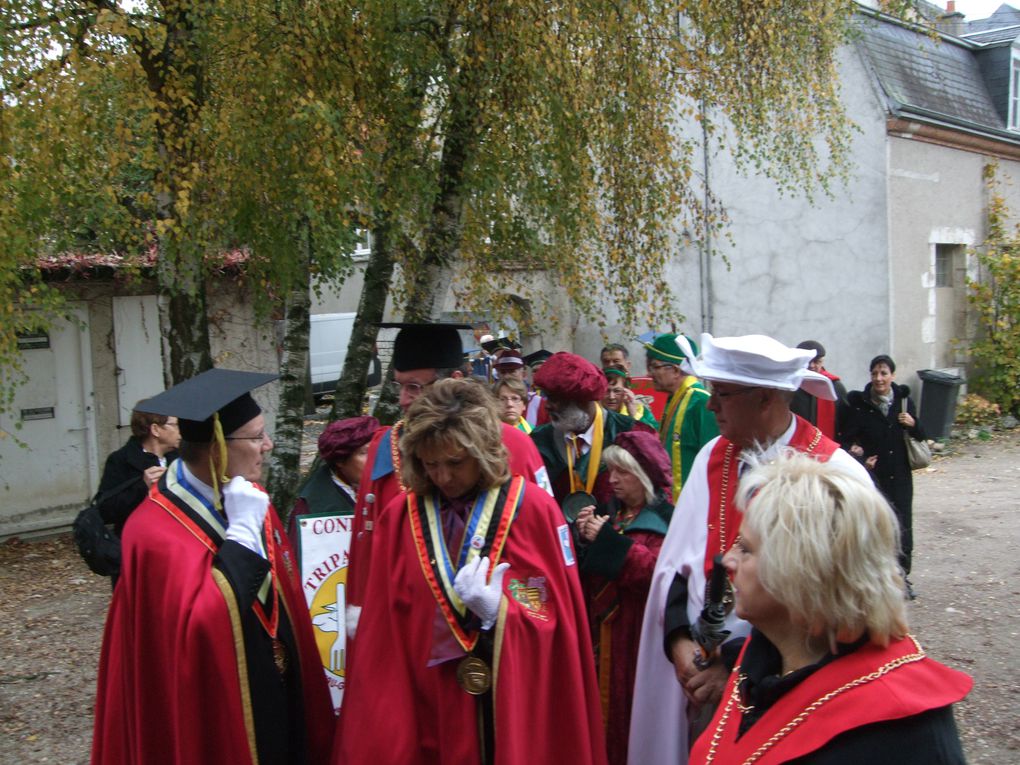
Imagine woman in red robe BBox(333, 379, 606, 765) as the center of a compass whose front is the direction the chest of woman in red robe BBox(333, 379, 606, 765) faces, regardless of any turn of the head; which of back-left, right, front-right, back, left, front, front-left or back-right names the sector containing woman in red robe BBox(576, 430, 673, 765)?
back-left

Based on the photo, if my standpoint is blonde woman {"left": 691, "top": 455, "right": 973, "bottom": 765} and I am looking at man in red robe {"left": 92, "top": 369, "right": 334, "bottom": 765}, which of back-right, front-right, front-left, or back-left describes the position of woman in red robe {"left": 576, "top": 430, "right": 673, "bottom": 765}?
front-right

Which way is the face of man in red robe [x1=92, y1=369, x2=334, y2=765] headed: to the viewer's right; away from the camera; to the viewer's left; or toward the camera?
to the viewer's right

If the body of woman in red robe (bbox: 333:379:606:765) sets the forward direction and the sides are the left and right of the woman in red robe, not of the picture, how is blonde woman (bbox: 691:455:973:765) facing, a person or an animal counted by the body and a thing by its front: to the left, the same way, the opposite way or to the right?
to the right

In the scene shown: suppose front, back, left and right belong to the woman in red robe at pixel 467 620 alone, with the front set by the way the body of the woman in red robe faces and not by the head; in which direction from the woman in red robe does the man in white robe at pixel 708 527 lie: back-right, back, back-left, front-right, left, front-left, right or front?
left

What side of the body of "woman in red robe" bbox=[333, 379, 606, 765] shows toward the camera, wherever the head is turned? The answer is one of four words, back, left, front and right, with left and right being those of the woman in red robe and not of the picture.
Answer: front

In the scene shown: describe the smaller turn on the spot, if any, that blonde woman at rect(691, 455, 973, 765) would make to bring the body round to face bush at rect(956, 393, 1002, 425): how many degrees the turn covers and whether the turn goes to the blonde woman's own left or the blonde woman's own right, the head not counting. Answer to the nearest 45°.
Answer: approximately 90° to the blonde woman's own right

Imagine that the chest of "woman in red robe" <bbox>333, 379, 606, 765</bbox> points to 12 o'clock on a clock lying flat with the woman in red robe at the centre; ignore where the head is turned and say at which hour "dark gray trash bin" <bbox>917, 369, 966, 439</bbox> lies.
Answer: The dark gray trash bin is roughly at 7 o'clock from the woman in red robe.

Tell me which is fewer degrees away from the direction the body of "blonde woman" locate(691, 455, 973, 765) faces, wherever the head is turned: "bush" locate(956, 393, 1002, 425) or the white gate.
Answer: the white gate

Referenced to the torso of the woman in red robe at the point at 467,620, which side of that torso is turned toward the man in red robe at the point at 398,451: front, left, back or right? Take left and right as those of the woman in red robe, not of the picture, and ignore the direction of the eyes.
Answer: back

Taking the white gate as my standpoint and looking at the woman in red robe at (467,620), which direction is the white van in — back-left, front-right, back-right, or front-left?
back-left

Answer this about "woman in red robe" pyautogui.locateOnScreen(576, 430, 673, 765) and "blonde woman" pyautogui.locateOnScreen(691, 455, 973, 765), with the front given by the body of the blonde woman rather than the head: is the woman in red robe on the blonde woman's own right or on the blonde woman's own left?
on the blonde woman's own right

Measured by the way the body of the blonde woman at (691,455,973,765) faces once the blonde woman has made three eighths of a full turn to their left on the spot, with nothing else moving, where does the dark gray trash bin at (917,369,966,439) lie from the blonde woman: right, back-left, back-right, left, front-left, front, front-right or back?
back-left

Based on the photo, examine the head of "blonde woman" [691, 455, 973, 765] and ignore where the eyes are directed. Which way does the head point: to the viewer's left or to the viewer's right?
to the viewer's left

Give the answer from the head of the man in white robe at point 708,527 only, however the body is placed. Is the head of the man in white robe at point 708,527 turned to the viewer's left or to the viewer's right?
to the viewer's left

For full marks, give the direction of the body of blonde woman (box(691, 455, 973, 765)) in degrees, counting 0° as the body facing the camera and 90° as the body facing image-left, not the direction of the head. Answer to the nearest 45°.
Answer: approximately 90°
